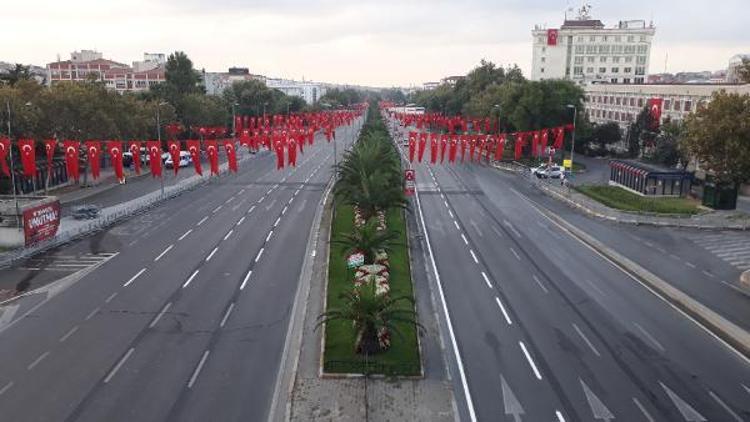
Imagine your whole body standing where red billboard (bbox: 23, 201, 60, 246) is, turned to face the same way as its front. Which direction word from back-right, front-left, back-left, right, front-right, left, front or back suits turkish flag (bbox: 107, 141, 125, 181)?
left

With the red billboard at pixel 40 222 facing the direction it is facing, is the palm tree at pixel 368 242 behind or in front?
in front

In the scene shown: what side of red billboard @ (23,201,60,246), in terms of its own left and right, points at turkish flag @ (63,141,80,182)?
left

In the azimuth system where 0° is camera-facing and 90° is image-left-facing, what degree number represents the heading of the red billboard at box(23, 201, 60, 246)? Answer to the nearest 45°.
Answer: approximately 315°

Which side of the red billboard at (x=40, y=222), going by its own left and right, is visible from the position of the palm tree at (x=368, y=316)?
front

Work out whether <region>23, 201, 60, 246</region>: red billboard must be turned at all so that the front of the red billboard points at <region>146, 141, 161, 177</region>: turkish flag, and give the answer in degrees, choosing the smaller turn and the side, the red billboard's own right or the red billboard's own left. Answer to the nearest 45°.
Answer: approximately 90° to the red billboard's own left
